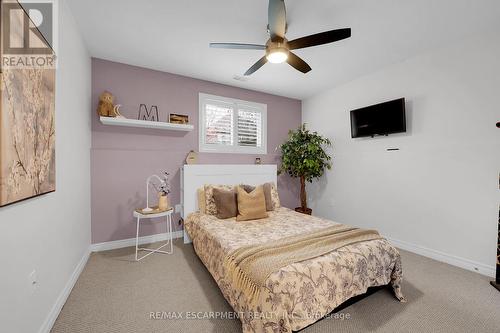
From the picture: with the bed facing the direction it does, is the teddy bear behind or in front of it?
behind

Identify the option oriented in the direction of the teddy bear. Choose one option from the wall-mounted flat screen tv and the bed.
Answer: the wall-mounted flat screen tv

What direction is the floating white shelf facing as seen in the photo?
toward the camera

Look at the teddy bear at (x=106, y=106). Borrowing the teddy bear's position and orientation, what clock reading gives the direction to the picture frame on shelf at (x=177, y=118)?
The picture frame on shelf is roughly at 9 o'clock from the teddy bear.

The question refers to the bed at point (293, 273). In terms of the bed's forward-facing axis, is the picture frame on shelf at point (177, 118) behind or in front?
behind

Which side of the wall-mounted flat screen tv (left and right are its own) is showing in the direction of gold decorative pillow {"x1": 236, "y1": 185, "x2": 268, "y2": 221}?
front

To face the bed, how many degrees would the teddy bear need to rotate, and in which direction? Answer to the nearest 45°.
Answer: approximately 45° to its left

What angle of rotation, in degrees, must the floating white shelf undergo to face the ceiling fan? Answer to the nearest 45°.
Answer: approximately 45° to its left

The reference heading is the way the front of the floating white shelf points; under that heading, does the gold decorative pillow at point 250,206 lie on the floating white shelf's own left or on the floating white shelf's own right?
on the floating white shelf's own left

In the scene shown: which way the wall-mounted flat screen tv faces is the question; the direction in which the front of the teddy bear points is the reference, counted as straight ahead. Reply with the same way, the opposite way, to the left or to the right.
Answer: to the right

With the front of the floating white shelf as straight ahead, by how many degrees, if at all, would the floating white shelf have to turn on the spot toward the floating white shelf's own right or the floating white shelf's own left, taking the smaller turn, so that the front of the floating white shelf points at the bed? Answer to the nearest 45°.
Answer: approximately 45° to the floating white shelf's own left

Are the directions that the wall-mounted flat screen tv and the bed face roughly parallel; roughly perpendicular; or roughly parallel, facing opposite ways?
roughly perpendicular

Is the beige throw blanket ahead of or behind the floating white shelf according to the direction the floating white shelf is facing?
ahead

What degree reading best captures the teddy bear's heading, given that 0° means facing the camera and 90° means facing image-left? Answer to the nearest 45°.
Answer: approximately 0°

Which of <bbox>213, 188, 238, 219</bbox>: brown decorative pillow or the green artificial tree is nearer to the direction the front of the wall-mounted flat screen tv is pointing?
the brown decorative pillow

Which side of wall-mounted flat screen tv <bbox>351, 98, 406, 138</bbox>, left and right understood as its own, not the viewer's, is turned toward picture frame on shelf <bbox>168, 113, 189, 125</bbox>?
front

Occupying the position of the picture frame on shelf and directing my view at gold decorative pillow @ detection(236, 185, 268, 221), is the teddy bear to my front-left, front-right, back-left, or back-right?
back-right
